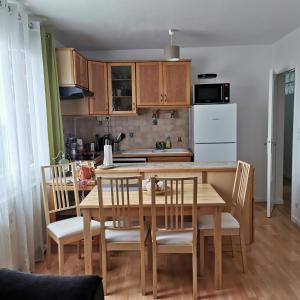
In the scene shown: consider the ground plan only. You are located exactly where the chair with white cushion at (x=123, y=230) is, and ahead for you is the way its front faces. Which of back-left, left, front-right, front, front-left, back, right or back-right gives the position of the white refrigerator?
front-right

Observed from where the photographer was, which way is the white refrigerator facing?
facing the viewer

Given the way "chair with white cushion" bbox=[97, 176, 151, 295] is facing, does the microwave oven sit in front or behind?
in front

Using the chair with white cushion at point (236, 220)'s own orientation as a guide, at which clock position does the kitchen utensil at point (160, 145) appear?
The kitchen utensil is roughly at 2 o'clock from the chair with white cushion.

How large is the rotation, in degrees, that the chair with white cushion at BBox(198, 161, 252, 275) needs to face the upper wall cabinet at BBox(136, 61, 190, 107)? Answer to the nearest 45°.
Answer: approximately 45° to its right

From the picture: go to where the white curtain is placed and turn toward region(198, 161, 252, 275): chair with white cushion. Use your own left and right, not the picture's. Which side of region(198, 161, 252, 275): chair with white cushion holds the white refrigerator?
left

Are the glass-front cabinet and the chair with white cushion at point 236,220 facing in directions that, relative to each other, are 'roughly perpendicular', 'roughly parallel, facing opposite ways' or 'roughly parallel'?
roughly perpendicular

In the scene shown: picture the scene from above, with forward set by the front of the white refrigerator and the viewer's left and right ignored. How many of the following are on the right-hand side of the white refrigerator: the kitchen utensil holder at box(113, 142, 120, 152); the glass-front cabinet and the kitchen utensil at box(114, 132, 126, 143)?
3

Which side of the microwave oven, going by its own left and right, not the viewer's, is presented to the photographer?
front

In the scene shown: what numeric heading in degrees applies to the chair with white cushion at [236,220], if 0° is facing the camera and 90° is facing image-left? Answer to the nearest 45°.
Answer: approximately 90°

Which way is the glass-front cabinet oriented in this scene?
toward the camera

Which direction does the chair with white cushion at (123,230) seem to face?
away from the camera

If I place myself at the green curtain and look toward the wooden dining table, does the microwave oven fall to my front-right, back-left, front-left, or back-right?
front-left
